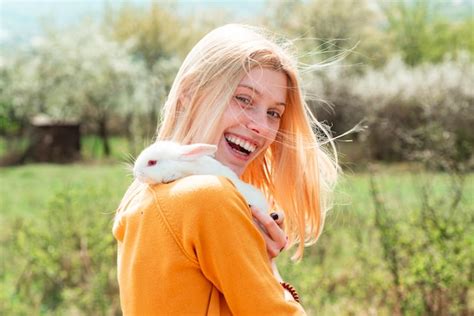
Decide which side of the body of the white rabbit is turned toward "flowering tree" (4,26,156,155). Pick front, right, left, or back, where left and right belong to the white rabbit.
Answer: right

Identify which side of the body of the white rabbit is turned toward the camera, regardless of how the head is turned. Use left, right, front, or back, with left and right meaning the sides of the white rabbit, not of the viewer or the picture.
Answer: left

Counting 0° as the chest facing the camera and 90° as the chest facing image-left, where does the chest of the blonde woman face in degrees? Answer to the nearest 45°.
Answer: approximately 225°

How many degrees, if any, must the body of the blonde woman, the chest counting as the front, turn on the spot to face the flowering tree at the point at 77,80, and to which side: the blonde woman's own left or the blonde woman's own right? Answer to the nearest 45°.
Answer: approximately 45° to the blonde woman's own left
